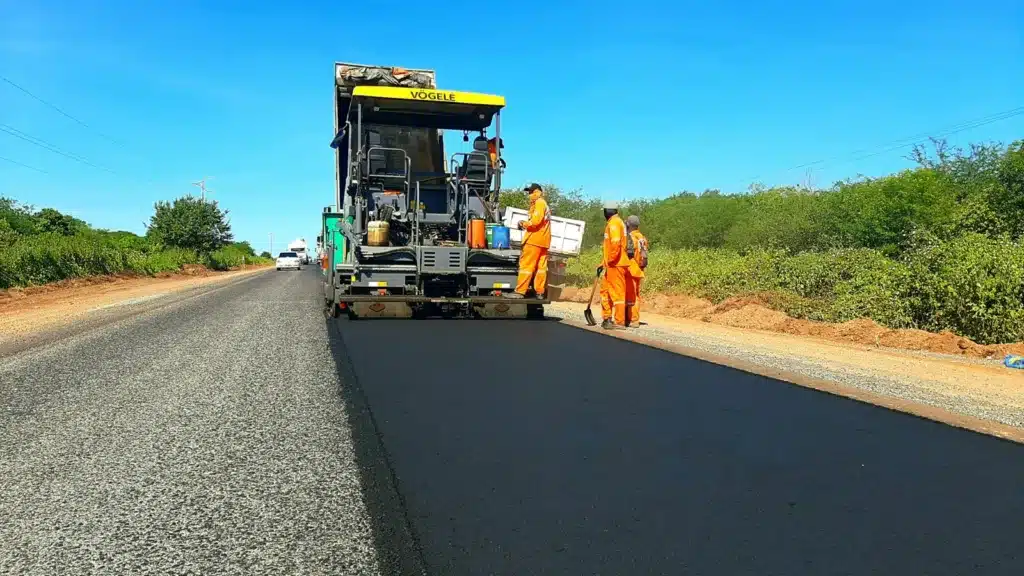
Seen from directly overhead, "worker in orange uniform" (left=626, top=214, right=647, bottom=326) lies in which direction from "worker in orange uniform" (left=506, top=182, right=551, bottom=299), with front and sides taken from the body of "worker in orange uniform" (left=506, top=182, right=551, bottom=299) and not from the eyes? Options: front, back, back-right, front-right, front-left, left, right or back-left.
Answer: back

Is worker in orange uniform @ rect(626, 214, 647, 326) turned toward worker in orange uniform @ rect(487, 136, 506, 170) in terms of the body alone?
yes

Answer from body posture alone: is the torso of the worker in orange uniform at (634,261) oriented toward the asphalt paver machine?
yes

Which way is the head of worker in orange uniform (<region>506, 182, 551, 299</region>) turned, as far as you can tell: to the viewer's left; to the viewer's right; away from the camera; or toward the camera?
to the viewer's left

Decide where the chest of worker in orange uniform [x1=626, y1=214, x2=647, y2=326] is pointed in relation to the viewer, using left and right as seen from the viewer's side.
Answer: facing to the left of the viewer

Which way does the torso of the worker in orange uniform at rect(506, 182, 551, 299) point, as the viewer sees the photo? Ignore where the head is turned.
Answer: to the viewer's left

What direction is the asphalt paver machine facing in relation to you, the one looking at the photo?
facing away from the viewer
